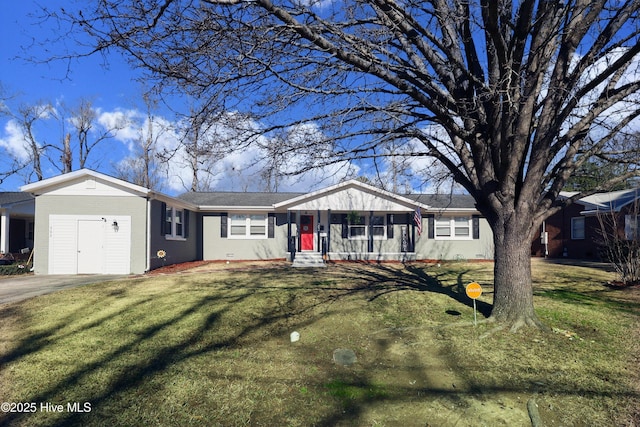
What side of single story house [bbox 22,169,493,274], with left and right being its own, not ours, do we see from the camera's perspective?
front

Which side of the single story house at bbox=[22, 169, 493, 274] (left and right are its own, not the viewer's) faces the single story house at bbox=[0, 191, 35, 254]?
right

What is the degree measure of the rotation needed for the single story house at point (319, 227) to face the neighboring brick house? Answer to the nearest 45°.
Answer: approximately 90° to its left
